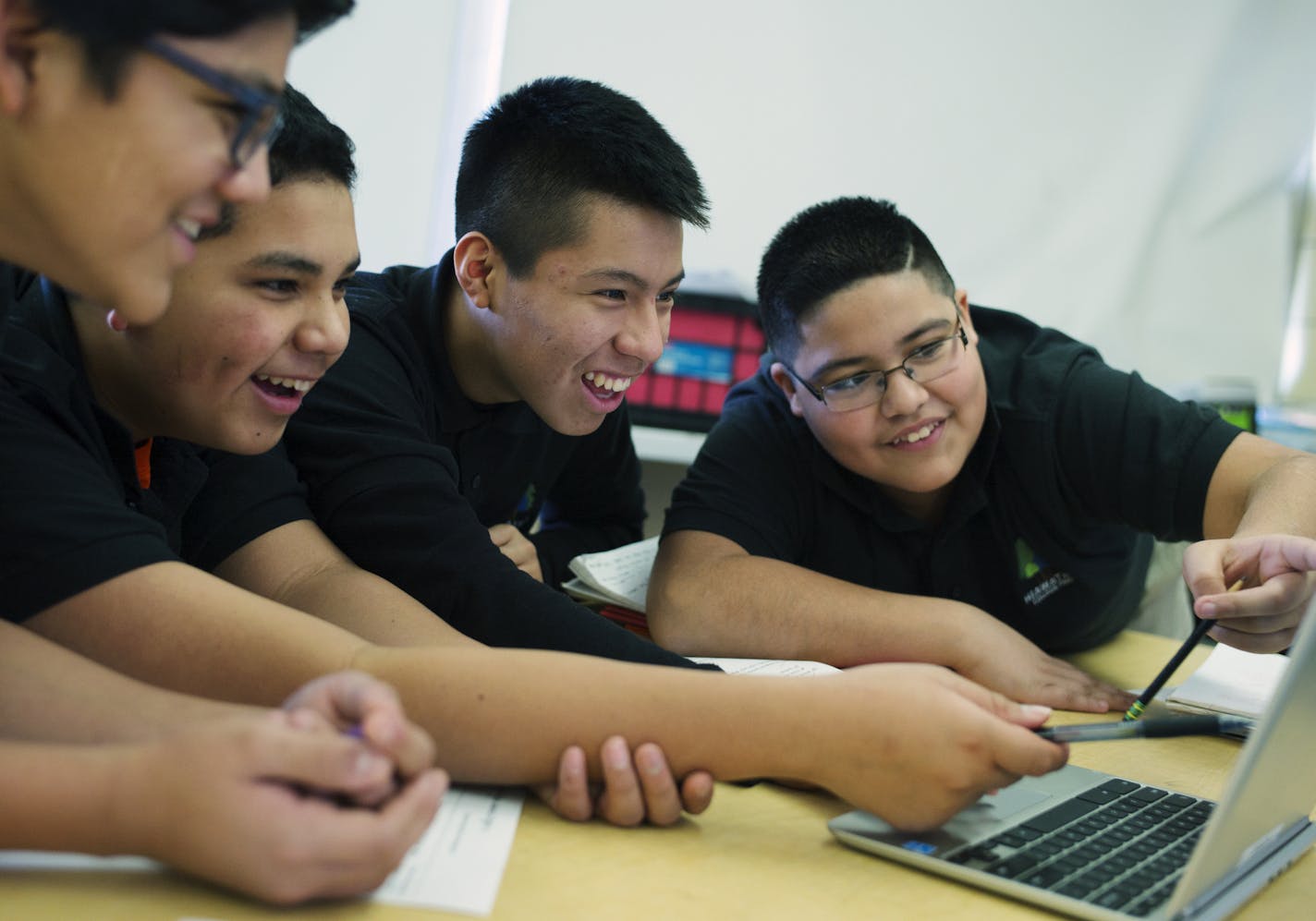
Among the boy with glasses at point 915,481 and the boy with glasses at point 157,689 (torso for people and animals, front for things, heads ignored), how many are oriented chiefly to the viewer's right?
1

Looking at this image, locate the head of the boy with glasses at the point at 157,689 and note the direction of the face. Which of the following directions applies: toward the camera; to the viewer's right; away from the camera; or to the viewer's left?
to the viewer's right

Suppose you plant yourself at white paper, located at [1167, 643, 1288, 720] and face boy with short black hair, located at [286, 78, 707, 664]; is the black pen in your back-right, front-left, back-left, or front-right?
front-left

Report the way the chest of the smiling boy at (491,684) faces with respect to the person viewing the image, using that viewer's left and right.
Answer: facing the viewer and to the right of the viewer

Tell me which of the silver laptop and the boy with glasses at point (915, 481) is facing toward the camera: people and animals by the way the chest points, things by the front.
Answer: the boy with glasses

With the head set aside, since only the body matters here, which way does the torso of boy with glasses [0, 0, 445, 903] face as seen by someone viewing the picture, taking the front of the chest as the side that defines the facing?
to the viewer's right

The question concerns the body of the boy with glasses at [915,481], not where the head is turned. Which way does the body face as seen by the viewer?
toward the camera

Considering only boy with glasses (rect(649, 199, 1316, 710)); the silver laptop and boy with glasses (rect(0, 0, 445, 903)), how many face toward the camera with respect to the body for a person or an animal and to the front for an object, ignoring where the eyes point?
1

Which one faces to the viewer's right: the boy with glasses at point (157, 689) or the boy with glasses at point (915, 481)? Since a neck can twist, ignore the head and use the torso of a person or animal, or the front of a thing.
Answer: the boy with glasses at point (157, 689)

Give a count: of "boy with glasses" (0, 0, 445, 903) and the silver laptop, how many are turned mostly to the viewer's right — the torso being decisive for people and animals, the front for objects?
1
